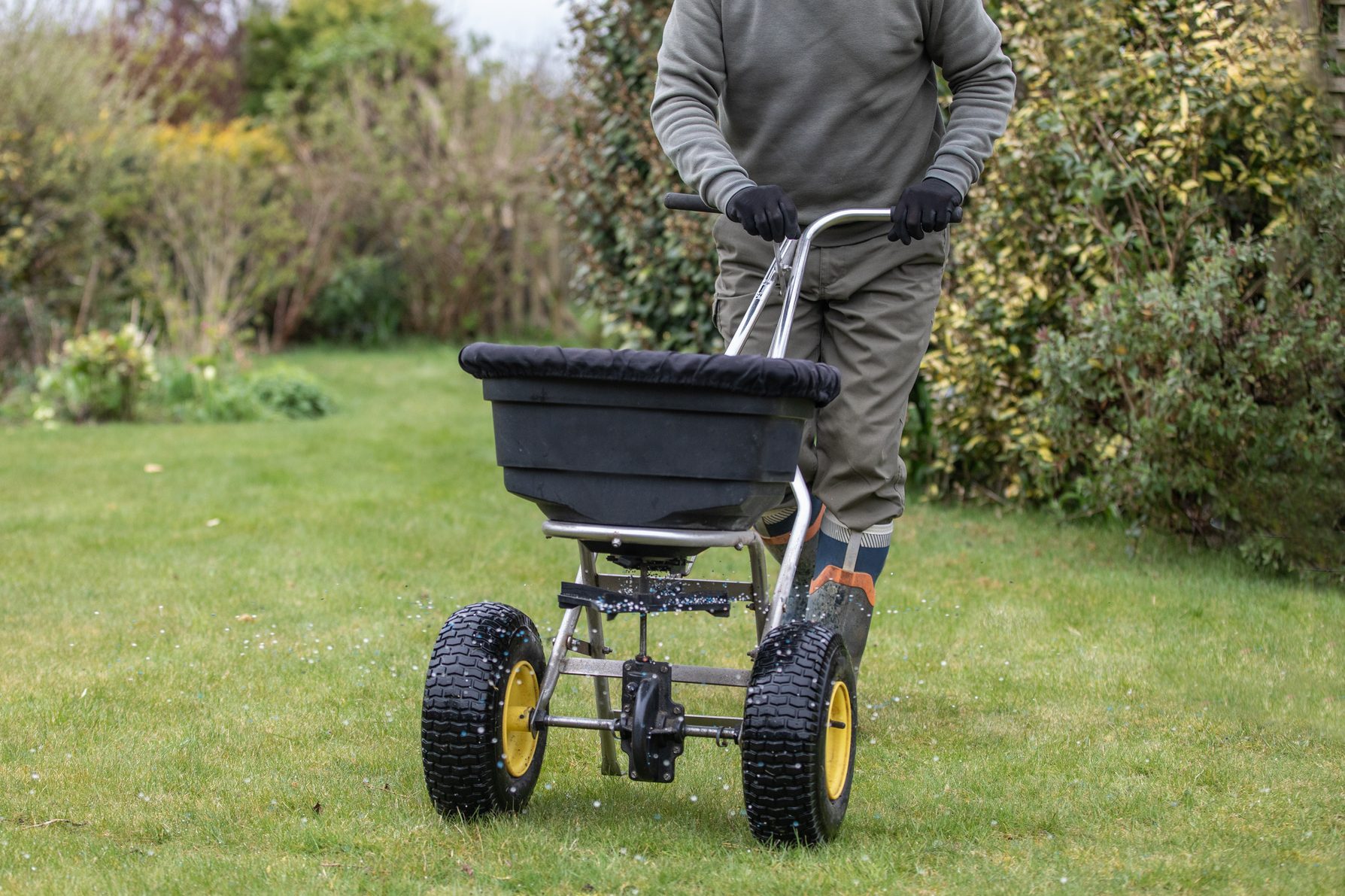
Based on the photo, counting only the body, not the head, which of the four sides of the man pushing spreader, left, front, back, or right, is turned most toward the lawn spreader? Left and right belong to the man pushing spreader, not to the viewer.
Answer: front

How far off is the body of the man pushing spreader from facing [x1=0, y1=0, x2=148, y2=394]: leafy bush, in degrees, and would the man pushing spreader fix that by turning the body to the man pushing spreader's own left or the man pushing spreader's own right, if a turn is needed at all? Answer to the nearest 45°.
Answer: approximately 135° to the man pushing spreader's own right

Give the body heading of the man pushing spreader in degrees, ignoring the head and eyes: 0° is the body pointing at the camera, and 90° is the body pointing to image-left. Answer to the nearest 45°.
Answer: approximately 0°

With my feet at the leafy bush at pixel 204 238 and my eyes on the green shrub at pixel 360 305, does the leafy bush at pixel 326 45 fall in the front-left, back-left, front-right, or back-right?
front-left

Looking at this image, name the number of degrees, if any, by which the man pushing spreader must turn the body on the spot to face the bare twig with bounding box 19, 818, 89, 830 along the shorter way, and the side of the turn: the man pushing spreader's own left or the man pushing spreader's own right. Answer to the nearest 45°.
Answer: approximately 45° to the man pushing spreader's own right

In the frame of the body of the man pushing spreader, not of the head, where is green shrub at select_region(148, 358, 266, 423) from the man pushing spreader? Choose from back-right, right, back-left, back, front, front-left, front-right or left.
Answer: back-right

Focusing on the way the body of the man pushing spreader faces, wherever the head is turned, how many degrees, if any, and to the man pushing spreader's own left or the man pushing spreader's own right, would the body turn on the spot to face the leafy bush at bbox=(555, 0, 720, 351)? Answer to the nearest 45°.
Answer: approximately 180°

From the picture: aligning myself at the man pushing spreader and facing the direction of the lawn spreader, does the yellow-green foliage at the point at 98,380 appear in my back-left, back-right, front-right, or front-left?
back-right

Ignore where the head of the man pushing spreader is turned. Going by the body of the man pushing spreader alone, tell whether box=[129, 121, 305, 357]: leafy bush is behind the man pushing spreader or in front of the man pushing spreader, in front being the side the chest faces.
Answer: behind

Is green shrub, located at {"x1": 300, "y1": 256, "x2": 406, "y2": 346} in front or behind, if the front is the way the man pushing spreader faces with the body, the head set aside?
behind

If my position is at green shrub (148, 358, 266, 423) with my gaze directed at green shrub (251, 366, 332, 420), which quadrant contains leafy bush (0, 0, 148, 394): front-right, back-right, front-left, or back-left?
back-left
